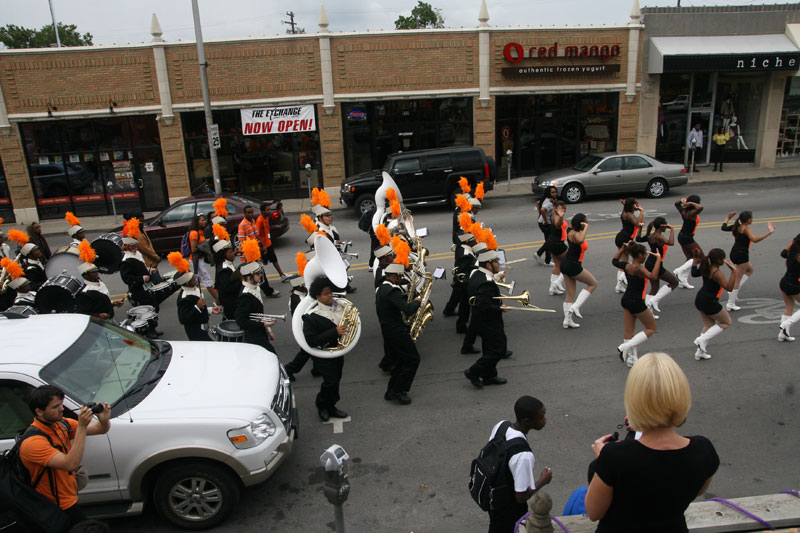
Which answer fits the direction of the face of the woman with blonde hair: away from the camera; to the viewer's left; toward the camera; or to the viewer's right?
away from the camera

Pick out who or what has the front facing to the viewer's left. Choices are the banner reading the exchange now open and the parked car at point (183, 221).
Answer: the parked car

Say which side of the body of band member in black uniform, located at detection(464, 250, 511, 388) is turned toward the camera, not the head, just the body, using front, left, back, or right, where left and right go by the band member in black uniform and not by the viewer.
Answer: right

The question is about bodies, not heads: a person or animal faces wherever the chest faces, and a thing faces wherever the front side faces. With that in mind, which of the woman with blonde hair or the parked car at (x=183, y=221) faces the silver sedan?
the woman with blonde hair

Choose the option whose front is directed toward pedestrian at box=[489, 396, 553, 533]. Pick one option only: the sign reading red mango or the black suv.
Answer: the sign reading red mango

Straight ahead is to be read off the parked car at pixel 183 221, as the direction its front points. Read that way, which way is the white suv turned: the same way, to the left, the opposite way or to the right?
the opposite way

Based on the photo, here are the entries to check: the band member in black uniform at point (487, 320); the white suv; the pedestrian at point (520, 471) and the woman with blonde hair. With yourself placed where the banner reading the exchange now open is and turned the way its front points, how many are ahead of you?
4

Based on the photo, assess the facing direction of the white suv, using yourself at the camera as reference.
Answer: facing to the right of the viewer

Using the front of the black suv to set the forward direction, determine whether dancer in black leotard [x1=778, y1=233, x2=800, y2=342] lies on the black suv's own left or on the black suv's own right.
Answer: on the black suv's own left

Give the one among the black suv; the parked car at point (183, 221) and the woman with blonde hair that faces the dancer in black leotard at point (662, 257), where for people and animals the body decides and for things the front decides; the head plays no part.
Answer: the woman with blonde hair

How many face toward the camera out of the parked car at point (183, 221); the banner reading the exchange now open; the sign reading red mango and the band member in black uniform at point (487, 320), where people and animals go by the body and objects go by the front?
2
